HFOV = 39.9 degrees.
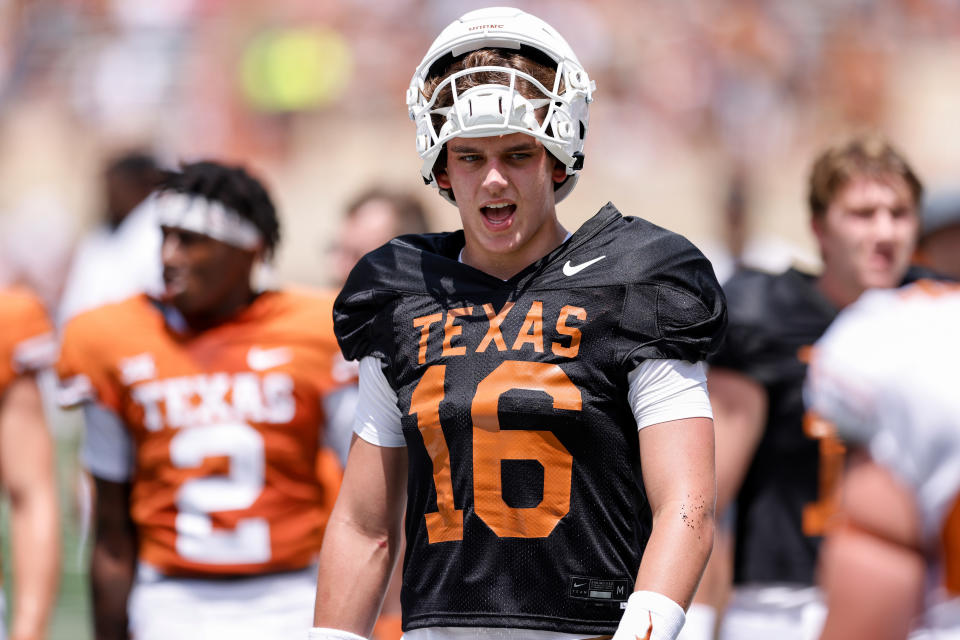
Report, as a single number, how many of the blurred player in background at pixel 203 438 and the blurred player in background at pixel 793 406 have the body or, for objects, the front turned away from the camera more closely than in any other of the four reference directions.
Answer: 0

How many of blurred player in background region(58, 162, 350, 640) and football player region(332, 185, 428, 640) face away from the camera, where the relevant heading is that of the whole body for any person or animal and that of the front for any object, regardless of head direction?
0

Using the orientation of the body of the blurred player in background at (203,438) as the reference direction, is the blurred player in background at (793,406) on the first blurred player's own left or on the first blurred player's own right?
on the first blurred player's own left

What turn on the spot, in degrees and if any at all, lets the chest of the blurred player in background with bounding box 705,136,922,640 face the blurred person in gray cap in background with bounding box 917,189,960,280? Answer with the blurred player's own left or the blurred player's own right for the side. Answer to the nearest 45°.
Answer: approximately 90° to the blurred player's own left

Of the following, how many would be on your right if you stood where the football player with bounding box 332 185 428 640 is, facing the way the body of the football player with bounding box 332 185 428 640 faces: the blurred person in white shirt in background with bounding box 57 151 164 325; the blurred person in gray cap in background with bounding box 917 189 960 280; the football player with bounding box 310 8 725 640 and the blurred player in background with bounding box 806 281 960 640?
1

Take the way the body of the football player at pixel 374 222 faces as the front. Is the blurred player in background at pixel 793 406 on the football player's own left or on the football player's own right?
on the football player's own left
